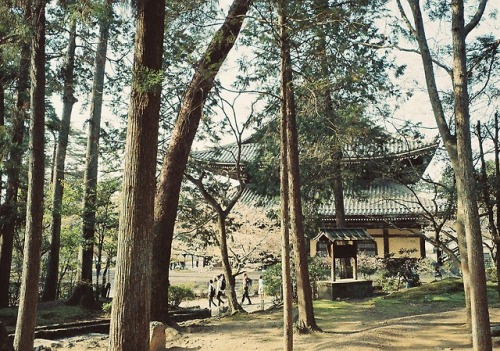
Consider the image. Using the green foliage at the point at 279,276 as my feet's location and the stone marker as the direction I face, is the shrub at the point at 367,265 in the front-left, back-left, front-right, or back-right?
back-left

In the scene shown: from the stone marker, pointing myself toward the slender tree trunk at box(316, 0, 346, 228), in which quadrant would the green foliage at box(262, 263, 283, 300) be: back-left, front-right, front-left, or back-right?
front-left

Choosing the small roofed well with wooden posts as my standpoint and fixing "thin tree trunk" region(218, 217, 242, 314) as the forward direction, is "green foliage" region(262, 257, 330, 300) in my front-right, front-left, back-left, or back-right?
front-right
